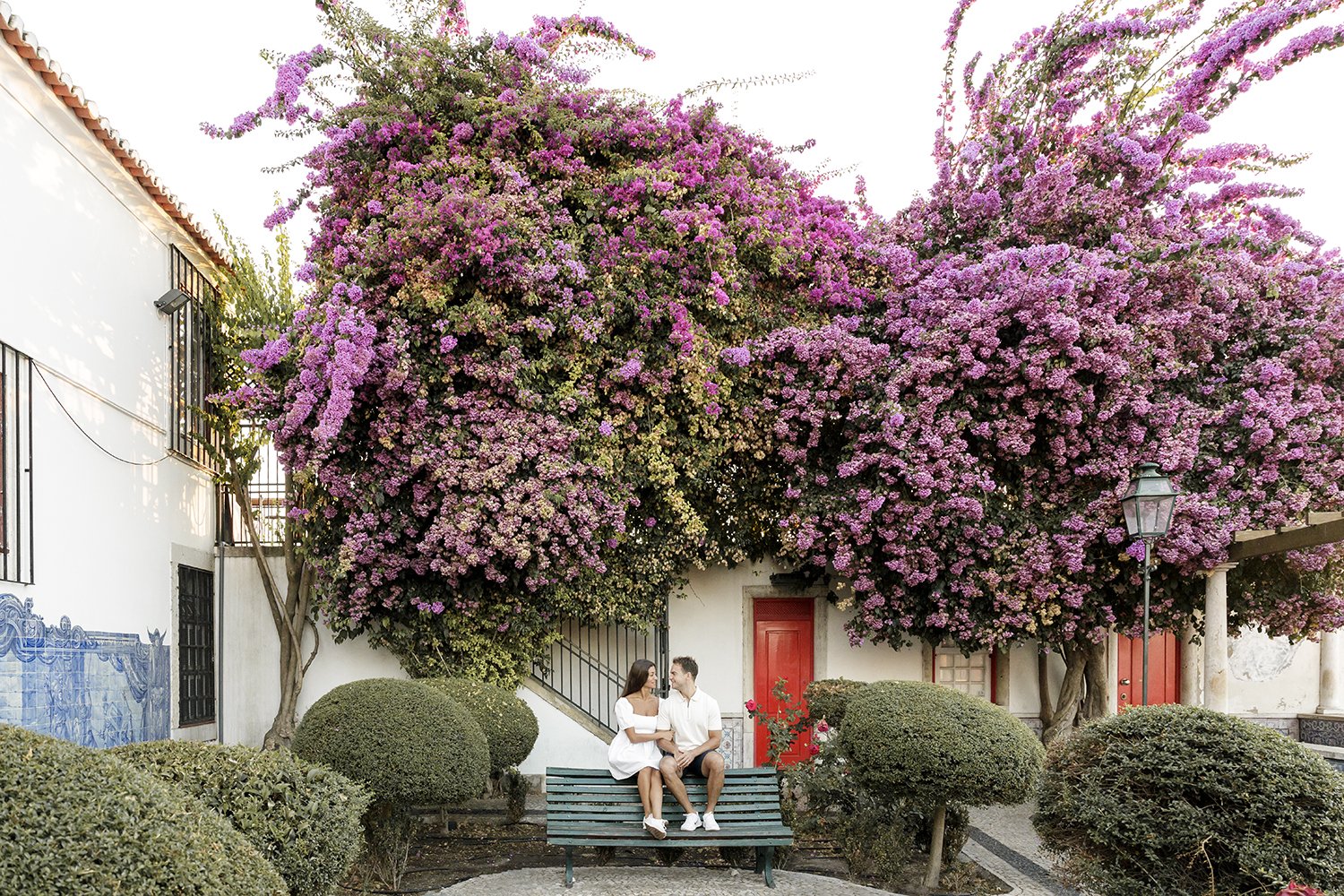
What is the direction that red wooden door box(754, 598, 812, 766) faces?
toward the camera

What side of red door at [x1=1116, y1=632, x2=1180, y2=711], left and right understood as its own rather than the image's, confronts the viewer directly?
front

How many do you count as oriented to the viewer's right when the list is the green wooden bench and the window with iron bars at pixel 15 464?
1

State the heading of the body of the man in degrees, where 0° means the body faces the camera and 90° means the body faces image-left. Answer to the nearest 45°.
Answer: approximately 0°

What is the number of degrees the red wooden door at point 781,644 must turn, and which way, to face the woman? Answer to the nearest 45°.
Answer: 0° — it already faces them

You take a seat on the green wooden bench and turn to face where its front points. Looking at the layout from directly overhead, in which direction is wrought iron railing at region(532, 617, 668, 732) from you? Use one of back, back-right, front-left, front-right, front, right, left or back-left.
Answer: back

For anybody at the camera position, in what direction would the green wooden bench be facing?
facing the viewer

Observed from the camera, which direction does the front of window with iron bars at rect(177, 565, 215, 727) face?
facing the viewer and to the right of the viewer
